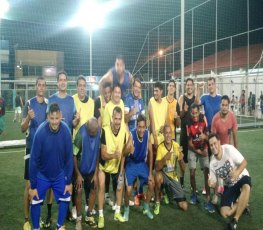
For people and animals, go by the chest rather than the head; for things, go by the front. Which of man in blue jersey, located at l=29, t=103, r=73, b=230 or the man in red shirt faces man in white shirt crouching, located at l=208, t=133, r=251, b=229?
the man in red shirt

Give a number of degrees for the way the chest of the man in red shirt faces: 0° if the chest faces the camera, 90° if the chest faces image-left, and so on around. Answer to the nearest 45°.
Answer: approximately 0°

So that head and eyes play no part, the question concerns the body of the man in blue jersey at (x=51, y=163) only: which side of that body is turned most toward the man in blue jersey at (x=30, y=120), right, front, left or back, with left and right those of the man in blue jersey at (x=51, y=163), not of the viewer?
back
